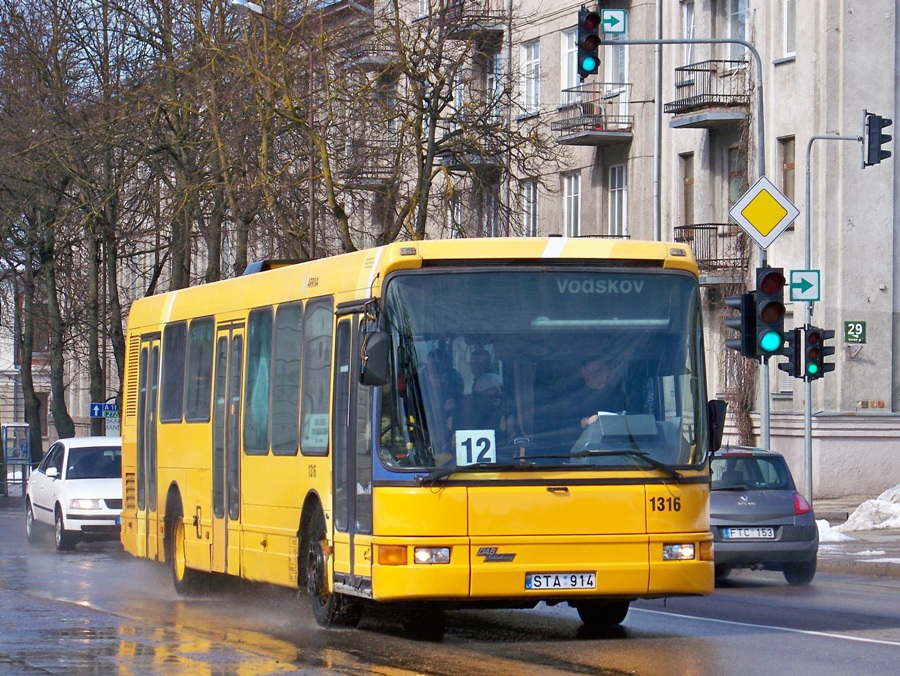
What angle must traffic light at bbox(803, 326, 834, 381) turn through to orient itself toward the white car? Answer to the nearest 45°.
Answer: approximately 90° to its right

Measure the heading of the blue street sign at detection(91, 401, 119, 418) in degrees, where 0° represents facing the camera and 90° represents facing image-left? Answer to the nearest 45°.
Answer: approximately 0°

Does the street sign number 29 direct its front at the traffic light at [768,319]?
yes

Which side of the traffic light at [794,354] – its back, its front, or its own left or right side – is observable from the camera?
left

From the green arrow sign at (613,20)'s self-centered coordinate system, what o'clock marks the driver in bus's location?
The driver in bus is roughly at 12 o'clock from the green arrow sign.

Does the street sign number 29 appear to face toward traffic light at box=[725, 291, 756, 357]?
yes
